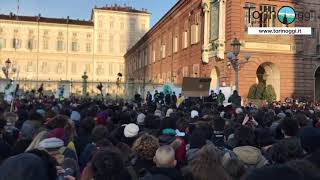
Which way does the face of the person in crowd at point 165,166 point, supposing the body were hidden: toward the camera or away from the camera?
away from the camera

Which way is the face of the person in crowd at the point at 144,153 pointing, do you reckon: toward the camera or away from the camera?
away from the camera

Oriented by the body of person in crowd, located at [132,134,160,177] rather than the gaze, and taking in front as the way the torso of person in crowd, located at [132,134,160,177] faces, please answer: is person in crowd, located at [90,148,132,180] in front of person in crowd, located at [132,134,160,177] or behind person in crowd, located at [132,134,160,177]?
behind

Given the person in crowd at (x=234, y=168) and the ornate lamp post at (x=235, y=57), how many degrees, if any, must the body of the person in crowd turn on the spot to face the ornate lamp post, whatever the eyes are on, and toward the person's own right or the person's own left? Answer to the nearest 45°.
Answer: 0° — they already face it

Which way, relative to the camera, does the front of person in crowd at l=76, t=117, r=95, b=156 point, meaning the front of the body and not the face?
away from the camera

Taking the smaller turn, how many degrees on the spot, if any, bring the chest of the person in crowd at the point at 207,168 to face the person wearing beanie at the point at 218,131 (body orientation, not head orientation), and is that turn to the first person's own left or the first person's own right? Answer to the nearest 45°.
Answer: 0° — they already face them

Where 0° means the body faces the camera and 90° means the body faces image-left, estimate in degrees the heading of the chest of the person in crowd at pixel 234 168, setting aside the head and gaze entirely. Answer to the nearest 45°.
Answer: approximately 180°

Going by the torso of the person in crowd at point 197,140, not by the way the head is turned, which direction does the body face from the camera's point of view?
away from the camera

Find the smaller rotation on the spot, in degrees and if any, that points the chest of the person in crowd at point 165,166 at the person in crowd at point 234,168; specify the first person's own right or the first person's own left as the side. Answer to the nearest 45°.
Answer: approximately 90° to the first person's own right

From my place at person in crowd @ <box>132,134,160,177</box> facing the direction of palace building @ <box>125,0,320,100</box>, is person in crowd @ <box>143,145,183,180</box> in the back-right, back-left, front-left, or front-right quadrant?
back-right

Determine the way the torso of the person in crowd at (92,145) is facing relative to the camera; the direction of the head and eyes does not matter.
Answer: away from the camera

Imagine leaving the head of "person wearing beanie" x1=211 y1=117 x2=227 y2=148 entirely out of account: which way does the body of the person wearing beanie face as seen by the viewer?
away from the camera
